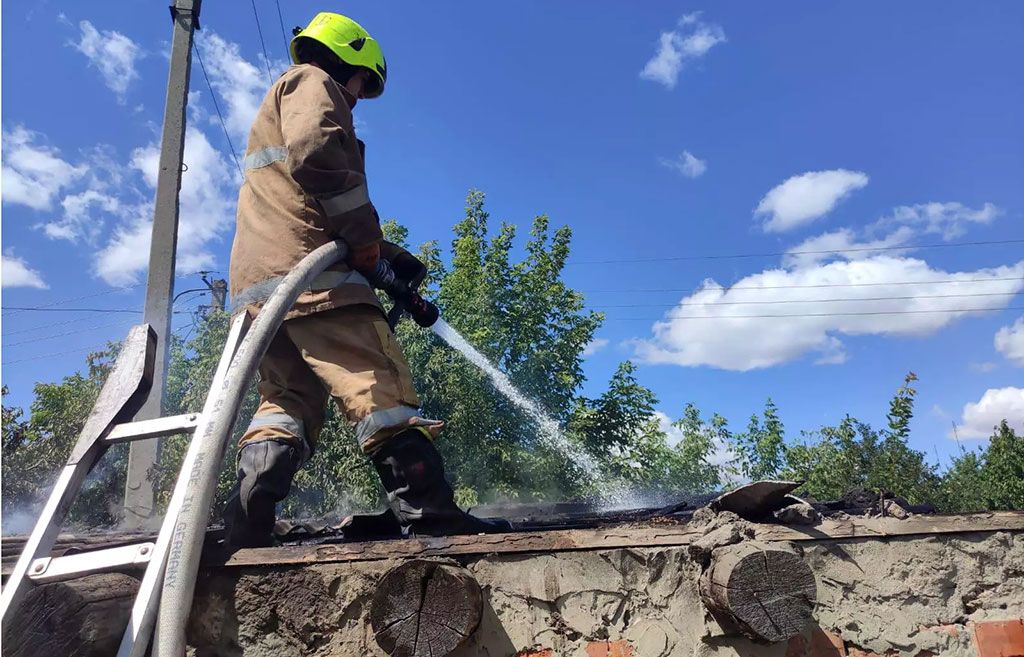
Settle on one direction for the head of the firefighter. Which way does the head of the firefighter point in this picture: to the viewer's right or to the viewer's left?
to the viewer's right

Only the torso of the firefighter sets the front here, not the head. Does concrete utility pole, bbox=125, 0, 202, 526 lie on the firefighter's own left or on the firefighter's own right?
on the firefighter's own left

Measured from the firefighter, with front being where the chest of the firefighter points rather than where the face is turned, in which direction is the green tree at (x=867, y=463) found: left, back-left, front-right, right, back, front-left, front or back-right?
front-left

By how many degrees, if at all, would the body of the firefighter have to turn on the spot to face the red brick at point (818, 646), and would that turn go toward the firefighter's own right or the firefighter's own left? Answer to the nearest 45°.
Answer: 0° — they already face it

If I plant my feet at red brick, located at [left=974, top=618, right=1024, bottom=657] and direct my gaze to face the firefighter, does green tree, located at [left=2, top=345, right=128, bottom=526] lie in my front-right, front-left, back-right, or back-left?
front-right

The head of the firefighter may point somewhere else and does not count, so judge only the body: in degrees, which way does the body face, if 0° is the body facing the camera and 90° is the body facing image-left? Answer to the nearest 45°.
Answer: approximately 270°

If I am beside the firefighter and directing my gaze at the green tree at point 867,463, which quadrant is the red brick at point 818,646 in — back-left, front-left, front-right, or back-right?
front-right

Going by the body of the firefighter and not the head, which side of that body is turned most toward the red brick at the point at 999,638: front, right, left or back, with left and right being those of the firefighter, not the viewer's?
front
